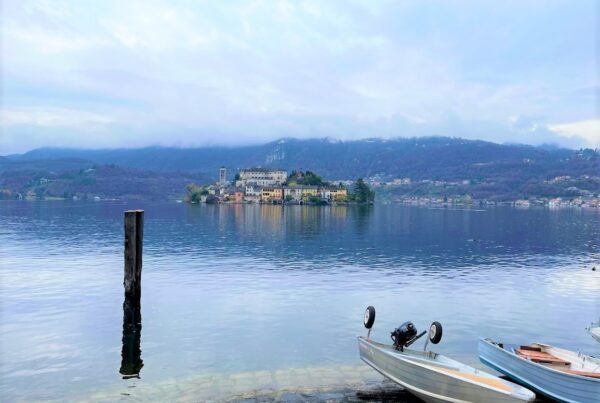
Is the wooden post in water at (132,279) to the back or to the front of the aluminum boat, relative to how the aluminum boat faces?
to the back

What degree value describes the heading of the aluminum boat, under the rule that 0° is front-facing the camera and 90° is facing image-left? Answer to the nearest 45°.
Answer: approximately 315°
